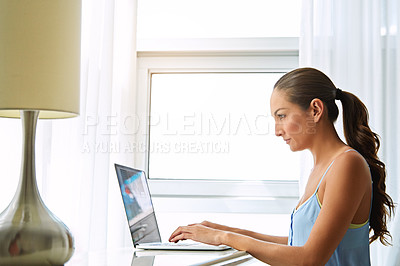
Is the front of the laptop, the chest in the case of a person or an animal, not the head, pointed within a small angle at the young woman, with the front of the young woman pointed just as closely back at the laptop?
yes

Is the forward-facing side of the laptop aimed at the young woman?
yes

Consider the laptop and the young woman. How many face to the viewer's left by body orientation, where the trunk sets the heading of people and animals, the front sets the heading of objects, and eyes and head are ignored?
1

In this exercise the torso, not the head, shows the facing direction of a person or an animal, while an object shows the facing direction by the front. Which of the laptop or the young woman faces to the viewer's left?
the young woman

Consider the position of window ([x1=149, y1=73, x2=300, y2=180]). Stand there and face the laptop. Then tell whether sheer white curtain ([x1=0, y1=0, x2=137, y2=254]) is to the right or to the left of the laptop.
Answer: right

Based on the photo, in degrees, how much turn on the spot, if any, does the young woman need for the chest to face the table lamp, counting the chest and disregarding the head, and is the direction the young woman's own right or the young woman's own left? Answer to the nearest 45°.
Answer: approximately 45° to the young woman's own left

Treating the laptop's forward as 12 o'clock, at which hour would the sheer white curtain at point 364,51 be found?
The sheer white curtain is roughly at 11 o'clock from the laptop.

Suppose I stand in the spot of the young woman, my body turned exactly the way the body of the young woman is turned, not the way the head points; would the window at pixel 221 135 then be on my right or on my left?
on my right

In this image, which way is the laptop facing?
to the viewer's right

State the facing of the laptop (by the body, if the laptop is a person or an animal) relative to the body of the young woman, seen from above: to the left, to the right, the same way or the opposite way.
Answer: the opposite way

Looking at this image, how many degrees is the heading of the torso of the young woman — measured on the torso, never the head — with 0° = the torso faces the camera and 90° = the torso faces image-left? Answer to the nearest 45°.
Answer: approximately 90°
